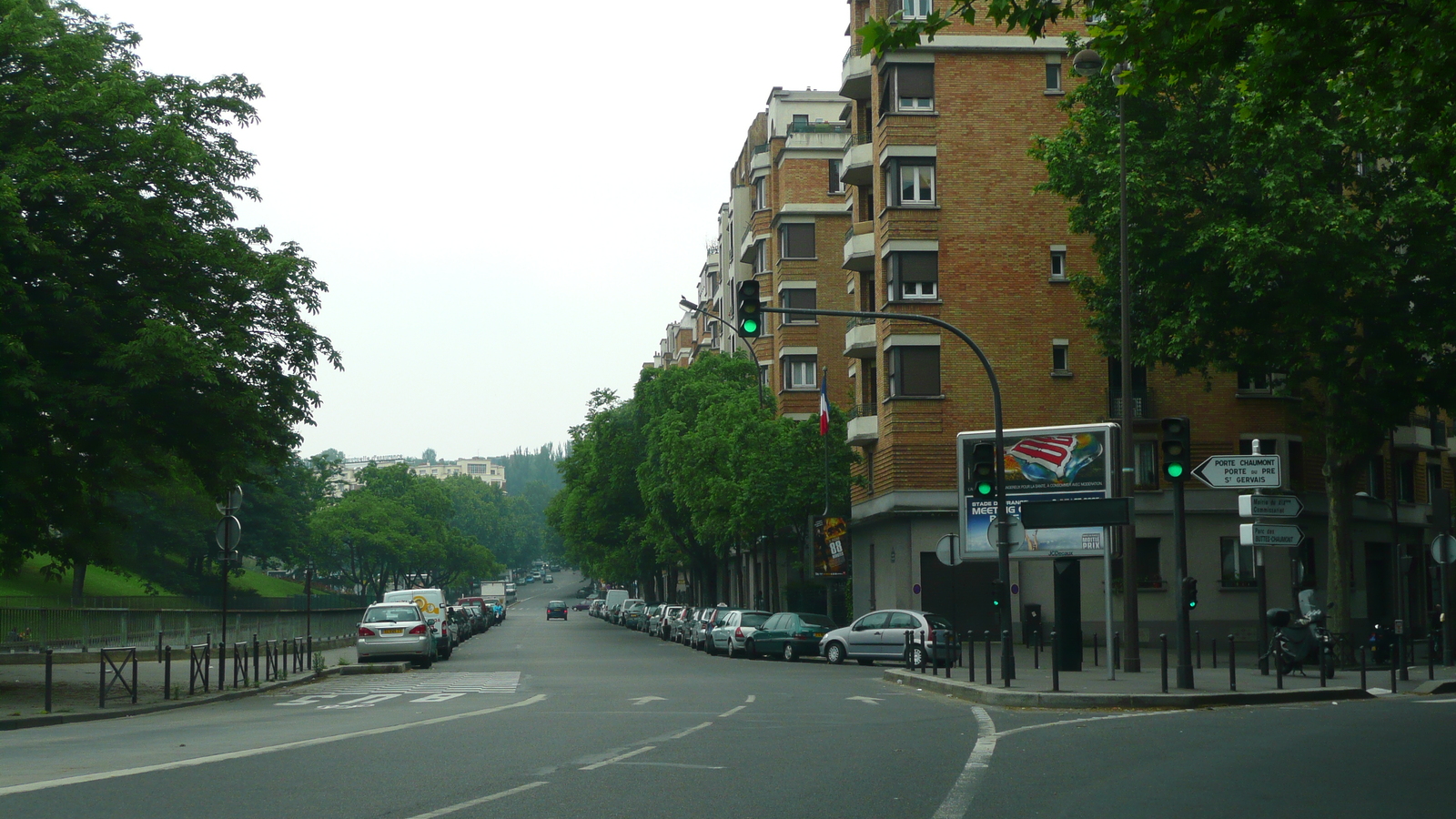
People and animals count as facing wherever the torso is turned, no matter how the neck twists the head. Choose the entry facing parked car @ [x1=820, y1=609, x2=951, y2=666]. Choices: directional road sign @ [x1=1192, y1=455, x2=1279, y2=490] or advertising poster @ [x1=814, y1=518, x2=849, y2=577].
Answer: the advertising poster

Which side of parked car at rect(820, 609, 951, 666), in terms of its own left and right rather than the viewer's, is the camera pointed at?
left

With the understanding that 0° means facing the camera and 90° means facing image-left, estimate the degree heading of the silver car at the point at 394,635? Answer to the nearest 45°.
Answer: approximately 180°

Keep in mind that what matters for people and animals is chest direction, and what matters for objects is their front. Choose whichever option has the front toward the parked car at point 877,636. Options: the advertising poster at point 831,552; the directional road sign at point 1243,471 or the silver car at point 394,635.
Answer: the advertising poster

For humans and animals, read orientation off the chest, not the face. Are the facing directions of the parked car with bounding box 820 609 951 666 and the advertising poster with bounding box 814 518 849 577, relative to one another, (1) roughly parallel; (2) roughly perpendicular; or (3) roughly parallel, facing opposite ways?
roughly perpendicular

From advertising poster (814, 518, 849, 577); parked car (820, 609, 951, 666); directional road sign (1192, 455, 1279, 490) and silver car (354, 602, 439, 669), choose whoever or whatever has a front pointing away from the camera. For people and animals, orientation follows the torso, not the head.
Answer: the silver car

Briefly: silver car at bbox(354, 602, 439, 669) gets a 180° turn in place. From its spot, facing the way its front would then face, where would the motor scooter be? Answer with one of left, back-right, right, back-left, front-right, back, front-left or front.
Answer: front-left

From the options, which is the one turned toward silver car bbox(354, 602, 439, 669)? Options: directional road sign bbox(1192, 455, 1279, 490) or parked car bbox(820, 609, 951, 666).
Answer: the parked car
